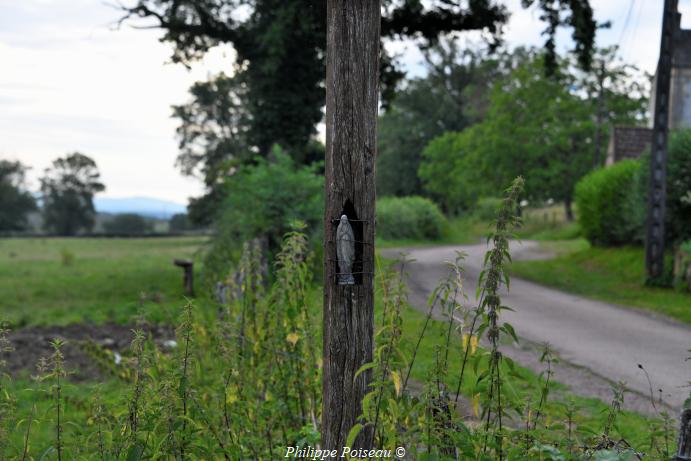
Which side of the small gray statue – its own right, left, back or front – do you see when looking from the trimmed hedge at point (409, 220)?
back

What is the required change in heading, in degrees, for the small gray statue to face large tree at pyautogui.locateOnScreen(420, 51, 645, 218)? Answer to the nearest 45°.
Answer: approximately 180°

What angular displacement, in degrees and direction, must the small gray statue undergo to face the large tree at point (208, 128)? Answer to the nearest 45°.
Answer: approximately 180°

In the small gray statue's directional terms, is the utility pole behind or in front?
behind

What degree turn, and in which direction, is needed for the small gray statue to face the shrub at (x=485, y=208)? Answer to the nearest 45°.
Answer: approximately 180°

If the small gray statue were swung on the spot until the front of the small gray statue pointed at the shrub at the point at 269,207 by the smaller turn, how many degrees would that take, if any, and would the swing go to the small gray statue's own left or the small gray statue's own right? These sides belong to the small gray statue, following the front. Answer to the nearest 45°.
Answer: approximately 180°

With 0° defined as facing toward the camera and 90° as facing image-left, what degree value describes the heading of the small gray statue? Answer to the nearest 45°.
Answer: approximately 0°

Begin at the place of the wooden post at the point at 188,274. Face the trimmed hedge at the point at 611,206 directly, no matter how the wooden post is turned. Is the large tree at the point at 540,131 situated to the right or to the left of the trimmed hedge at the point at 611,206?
left

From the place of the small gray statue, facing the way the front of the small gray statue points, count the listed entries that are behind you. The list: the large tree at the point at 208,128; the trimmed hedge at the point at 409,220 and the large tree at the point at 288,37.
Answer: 3

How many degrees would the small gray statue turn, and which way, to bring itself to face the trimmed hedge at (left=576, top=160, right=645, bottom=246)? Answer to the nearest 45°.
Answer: approximately 135° to its left
